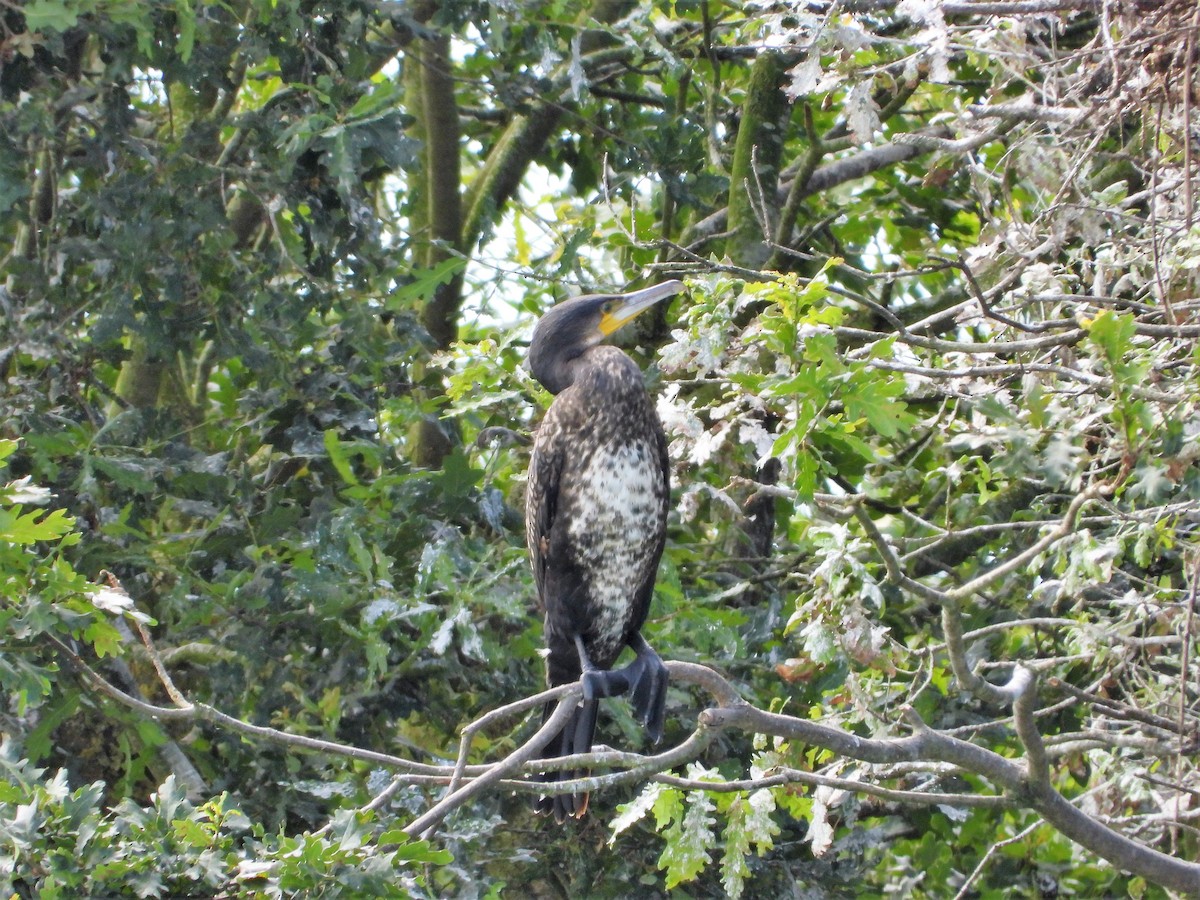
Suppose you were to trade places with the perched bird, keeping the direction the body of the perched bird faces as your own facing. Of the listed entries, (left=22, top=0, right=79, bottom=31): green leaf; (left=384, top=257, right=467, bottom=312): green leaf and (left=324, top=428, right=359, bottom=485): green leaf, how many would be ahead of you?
0

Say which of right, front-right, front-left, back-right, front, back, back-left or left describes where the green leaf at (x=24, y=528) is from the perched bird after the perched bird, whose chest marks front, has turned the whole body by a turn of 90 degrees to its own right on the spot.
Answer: front

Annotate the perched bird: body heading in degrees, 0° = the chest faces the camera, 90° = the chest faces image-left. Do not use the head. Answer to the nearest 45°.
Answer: approximately 315°

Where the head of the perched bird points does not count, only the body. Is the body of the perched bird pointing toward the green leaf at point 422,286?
no

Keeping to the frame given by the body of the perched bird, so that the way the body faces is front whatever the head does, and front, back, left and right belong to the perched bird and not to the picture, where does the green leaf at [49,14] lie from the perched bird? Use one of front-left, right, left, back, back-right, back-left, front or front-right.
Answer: back-right

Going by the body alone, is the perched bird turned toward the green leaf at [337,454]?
no
